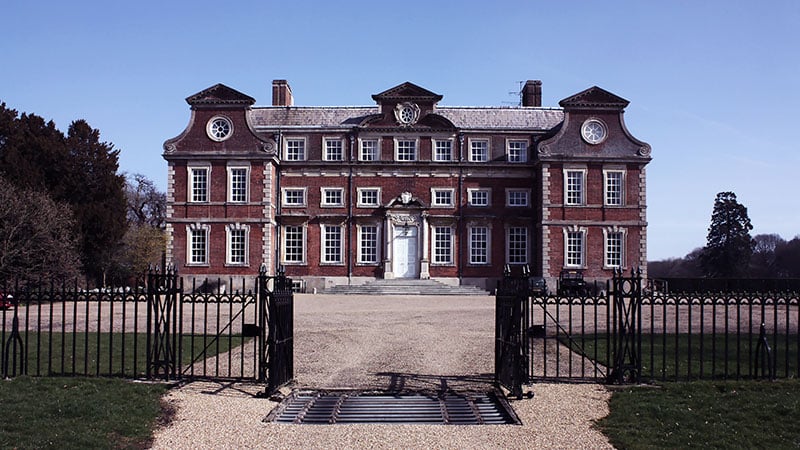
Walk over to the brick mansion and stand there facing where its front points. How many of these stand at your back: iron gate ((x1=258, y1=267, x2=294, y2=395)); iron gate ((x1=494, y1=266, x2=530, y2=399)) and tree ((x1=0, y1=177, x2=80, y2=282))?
0

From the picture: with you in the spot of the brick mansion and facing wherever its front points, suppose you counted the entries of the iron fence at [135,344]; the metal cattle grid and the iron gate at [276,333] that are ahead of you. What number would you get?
3

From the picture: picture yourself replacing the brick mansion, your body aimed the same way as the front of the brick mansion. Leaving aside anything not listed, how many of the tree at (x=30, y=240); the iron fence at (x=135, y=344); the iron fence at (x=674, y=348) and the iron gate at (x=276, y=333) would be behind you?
0

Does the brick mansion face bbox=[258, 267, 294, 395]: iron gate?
yes

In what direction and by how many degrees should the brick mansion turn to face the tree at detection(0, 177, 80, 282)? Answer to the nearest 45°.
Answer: approximately 45° to its right

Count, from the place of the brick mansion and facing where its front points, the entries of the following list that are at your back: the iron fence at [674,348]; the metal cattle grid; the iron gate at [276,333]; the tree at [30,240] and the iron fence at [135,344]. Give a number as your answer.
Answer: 0

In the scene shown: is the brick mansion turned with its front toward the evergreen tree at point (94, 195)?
no

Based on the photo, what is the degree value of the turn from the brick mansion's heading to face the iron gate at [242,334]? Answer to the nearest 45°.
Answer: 0° — it already faces it

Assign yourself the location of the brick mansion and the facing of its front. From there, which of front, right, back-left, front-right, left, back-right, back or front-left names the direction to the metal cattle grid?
front

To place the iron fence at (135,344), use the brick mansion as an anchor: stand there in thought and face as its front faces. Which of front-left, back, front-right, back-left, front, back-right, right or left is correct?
front

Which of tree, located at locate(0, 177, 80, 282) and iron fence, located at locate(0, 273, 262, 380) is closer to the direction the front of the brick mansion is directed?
the iron fence

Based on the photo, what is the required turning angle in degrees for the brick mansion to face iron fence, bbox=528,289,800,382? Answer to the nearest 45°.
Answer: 0° — it already faces it

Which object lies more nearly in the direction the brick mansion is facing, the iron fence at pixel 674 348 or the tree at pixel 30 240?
the iron fence

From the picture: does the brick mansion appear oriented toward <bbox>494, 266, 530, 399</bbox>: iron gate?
yes

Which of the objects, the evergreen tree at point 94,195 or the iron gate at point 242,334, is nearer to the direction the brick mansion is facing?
the iron gate

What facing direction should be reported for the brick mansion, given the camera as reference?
facing the viewer
